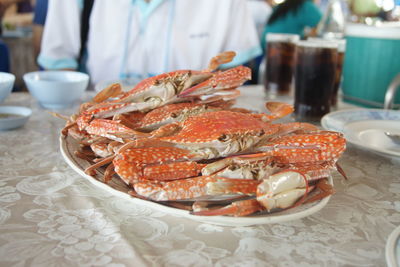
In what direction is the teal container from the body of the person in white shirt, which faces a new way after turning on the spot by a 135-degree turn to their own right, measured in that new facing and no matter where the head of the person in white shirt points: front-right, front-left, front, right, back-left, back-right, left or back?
back

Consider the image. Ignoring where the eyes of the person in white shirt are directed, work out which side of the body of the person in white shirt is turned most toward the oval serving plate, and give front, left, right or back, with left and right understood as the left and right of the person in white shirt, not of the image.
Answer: front

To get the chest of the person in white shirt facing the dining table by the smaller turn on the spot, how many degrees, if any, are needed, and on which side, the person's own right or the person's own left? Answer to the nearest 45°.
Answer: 0° — they already face it

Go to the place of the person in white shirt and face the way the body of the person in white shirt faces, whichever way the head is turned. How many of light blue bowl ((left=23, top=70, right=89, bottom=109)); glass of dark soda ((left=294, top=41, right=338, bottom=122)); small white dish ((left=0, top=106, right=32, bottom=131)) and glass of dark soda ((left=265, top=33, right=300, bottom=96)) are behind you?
0

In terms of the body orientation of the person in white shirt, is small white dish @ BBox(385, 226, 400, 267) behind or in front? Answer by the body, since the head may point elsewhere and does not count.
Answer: in front

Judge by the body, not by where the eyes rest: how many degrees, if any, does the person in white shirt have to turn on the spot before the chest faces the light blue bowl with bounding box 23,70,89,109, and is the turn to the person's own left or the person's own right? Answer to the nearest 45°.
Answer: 0° — they already face it

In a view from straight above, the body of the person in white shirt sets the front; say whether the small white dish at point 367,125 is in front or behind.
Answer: in front

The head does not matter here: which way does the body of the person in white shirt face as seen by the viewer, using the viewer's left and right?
facing the viewer
